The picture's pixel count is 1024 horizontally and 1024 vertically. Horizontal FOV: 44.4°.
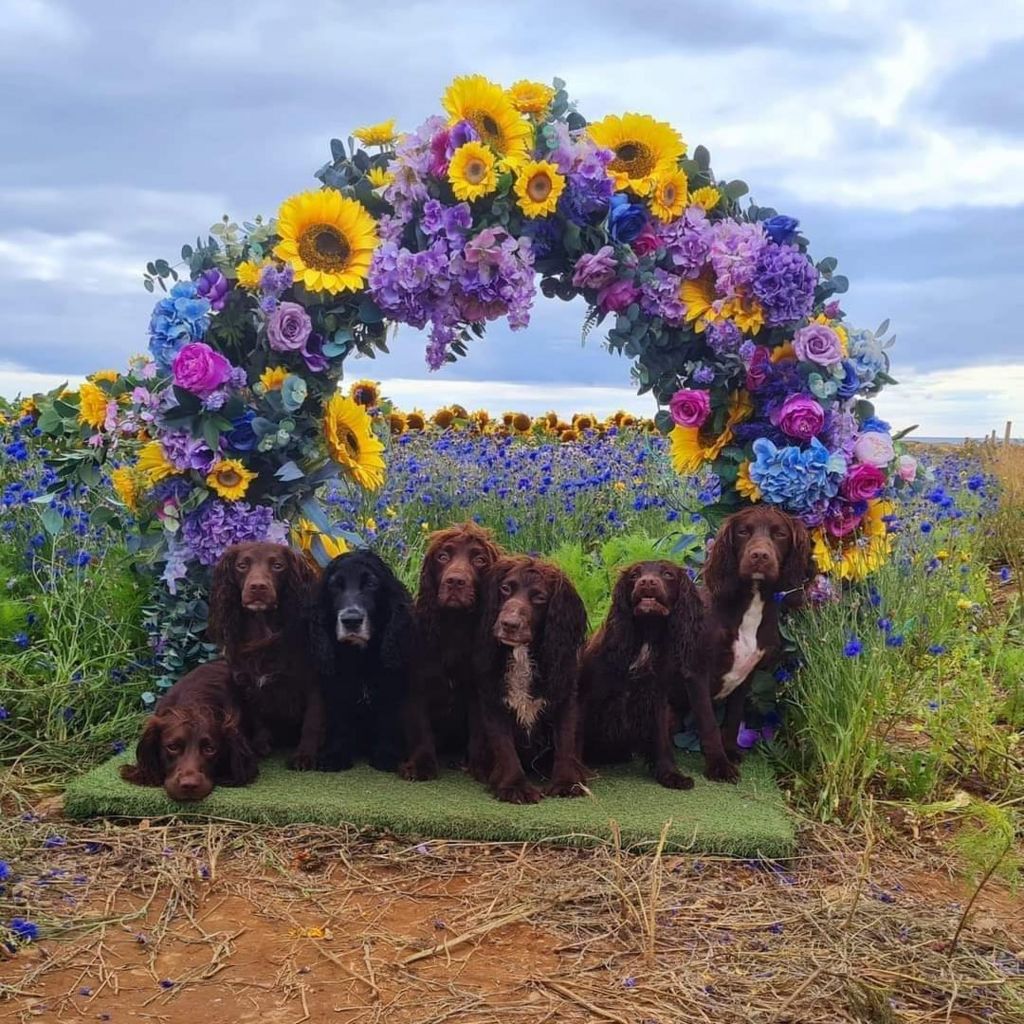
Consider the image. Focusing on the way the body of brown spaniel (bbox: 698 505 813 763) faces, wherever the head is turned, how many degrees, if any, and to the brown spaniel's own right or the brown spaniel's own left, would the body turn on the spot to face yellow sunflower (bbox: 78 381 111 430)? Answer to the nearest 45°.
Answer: approximately 90° to the brown spaniel's own right

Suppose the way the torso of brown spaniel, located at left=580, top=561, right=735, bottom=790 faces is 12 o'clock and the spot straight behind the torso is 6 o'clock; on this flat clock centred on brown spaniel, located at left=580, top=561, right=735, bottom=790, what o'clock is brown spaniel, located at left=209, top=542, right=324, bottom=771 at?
brown spaniel, located at left=209, top=542, right=324, bottom=771 is roughly at 3 o'clock from brown spaniel, located at left=580, top=561, right=735, bottom=790.

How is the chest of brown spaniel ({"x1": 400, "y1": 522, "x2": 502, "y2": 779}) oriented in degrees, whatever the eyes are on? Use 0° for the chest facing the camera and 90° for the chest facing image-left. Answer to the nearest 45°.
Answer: approximately 0°

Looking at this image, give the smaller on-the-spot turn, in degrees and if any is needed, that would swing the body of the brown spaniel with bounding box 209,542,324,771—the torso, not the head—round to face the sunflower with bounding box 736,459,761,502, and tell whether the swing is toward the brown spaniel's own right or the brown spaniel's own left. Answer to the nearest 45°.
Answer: approximately 90° to the brown spaniel's own left

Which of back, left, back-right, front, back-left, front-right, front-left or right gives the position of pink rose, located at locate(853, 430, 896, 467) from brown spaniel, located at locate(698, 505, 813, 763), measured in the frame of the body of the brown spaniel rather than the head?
back-left

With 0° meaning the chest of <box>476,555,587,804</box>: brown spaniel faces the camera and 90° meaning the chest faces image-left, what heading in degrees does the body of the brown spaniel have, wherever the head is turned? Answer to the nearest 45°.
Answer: approximately 0°

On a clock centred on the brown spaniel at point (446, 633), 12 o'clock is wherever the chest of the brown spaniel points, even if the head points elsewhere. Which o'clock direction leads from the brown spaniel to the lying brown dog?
The lying brown dog is roughly at 3 o'clock from the brown spaniel.
